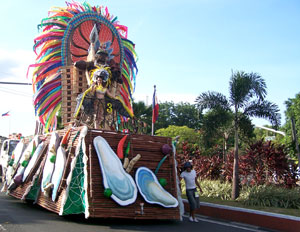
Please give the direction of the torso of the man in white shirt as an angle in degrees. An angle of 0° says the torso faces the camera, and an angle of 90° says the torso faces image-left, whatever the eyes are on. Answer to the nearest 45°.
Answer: approximately 0°

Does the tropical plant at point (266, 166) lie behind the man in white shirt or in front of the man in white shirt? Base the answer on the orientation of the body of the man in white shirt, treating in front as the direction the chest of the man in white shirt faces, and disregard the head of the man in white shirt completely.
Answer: behind

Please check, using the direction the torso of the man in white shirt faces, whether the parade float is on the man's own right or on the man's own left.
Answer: on the man's own right

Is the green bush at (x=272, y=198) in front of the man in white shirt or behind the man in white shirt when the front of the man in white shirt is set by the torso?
behind

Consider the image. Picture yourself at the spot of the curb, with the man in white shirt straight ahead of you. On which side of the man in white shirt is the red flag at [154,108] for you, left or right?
right
